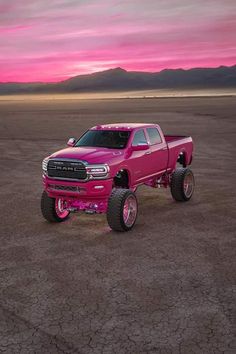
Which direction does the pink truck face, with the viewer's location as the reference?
facing the viewer and to the left of the viewer
